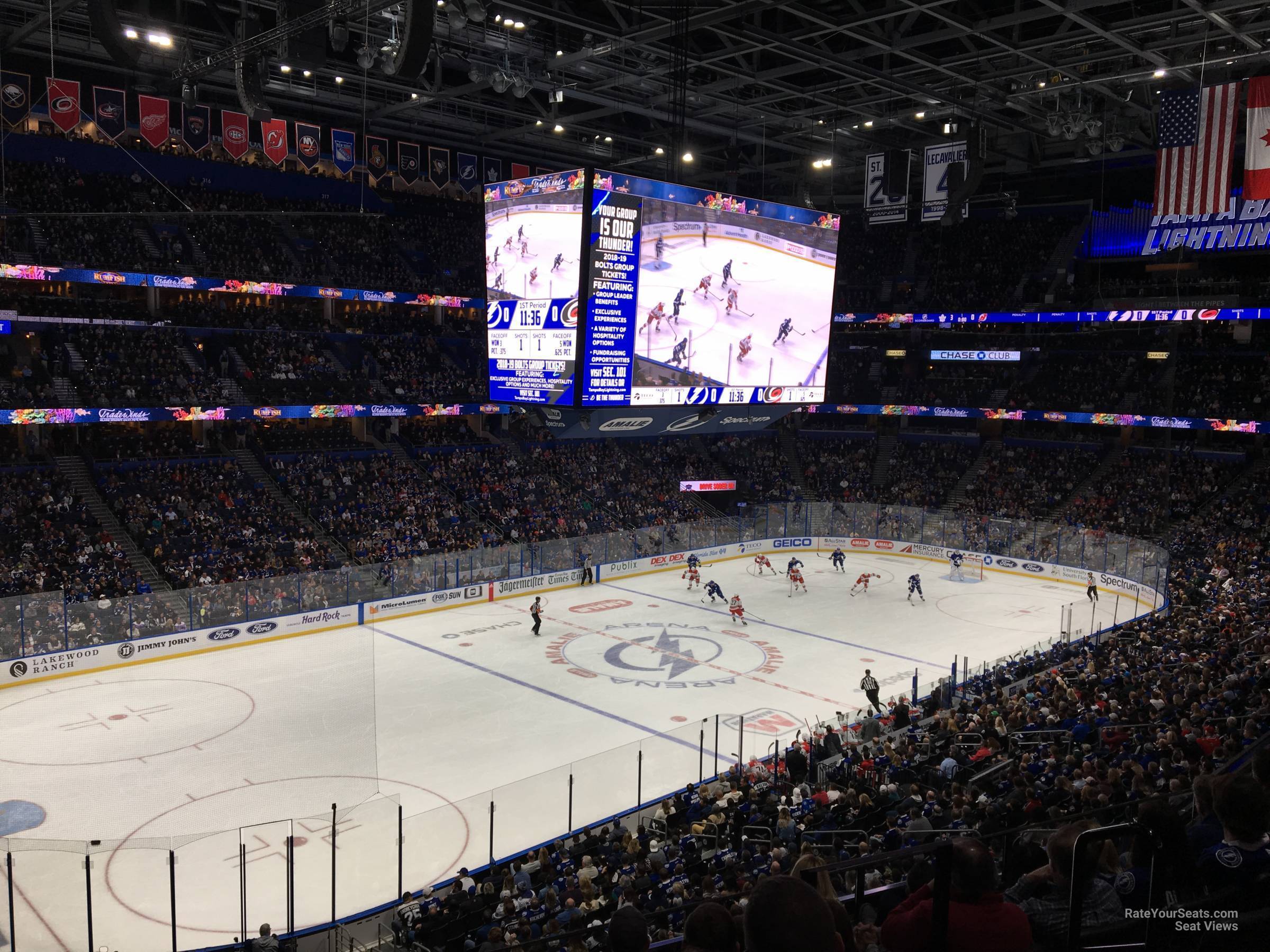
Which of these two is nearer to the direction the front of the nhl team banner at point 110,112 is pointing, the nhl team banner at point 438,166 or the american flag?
the american flag

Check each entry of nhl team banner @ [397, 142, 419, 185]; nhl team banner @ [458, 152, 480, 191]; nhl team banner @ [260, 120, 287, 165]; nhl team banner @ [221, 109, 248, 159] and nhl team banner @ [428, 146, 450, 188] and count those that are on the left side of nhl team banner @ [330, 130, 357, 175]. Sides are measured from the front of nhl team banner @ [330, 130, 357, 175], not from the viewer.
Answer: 3

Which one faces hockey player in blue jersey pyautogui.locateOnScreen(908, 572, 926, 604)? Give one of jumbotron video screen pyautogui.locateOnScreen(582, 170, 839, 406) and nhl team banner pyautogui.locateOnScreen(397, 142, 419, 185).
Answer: the nhl team banner

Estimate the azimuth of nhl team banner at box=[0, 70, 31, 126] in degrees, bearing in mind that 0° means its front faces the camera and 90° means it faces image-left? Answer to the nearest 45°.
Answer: approximately 315°

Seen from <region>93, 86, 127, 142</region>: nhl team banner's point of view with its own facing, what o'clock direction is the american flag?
The american flag is roughly at 12 o'clock from the nhl team banner.

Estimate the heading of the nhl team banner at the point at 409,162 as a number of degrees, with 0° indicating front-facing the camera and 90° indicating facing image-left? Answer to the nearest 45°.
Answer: approximately 315°

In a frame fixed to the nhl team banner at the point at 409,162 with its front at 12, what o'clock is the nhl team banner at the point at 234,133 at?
the nhl team banner at the point at 234,133 is roughly at 3 o'clock from the nhl team banner at the point at 409,162.
